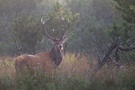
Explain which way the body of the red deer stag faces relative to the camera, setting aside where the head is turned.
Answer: to the viewer's right

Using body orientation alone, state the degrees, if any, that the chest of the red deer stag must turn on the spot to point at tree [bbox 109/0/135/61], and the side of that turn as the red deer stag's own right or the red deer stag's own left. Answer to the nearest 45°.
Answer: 0° — it already faces it
